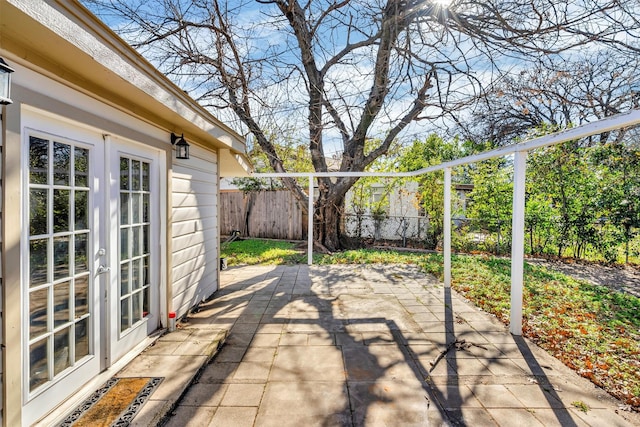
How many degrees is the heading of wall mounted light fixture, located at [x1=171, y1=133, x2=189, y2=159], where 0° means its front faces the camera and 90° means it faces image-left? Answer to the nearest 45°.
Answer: approximately 315°

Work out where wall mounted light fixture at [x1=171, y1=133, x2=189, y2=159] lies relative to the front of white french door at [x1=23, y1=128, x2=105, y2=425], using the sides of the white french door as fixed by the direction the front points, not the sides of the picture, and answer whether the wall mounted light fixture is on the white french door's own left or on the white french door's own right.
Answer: on the white french door's own left

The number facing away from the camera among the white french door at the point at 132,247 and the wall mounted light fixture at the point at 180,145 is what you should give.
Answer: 0

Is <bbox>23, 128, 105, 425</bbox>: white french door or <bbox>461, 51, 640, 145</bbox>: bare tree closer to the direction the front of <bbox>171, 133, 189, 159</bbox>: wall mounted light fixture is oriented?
the bare tree

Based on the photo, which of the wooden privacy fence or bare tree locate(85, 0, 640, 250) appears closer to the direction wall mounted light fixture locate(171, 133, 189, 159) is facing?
the bare tree

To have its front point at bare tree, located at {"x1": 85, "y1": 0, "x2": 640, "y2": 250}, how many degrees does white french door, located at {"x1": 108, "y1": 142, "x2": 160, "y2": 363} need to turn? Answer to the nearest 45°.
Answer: approximately 90° to its left

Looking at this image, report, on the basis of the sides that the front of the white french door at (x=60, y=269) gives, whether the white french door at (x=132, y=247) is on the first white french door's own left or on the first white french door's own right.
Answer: on the first white french door's own left

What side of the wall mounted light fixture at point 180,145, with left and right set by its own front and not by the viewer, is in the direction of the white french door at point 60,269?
right

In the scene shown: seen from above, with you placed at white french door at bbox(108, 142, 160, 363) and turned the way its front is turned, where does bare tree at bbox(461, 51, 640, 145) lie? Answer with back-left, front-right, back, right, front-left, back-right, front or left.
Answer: front-left

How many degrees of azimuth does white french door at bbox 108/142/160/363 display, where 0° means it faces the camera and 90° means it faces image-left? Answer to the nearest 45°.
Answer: approximately 315°

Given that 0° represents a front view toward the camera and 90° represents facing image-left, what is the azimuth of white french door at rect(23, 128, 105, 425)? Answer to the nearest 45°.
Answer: approximately 315°
